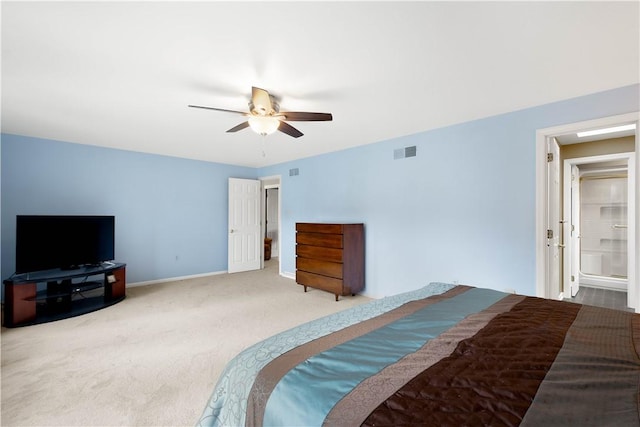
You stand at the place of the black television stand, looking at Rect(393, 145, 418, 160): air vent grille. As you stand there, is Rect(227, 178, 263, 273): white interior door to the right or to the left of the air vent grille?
left

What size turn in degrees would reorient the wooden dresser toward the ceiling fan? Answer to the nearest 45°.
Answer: approximately 45° to its left

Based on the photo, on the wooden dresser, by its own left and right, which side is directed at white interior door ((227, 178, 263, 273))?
right

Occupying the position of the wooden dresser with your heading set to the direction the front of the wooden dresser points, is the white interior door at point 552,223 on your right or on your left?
on your left

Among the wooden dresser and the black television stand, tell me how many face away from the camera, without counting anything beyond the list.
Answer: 0

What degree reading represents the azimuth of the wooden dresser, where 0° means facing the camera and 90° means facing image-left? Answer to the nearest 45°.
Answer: approximately 45°

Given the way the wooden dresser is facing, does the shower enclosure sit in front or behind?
behind

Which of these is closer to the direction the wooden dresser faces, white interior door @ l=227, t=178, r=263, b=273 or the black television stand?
the black television stand

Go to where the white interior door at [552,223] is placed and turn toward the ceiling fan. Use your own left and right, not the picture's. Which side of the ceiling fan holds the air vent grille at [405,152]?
right

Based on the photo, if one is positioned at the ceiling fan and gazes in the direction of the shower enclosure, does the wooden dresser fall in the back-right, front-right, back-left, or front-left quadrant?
front-left

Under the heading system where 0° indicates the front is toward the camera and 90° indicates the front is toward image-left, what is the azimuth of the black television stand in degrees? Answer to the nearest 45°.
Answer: approximately 315°

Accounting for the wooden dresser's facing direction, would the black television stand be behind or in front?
in front

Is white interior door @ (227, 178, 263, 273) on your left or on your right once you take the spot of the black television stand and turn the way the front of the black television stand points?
on your left

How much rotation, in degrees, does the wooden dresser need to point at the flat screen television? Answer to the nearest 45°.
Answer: approximately 45° to its right

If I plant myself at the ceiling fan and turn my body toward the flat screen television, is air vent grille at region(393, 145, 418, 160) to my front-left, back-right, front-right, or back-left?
back-right

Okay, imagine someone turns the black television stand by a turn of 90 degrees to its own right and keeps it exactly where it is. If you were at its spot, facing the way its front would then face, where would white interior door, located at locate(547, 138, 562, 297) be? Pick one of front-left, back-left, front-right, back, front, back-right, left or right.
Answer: left
